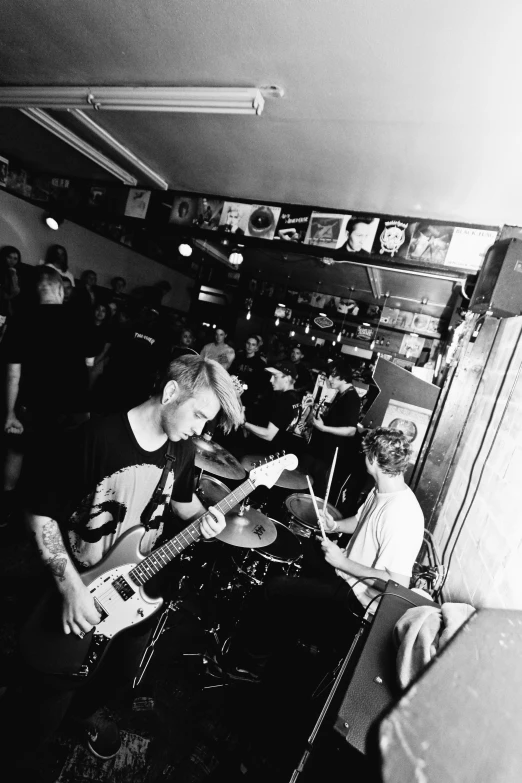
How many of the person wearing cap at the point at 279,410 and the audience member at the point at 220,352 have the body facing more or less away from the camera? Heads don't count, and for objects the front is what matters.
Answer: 0

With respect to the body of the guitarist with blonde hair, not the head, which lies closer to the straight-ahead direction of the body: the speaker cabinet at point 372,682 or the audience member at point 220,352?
the speaker cabinet

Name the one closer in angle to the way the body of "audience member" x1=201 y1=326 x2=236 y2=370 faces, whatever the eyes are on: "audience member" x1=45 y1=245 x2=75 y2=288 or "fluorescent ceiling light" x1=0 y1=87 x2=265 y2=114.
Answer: the fluorescent ceiling light

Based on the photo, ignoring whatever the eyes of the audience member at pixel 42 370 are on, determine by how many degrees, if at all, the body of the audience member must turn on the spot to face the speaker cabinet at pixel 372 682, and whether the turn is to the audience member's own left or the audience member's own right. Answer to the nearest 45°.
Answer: approximately 180°

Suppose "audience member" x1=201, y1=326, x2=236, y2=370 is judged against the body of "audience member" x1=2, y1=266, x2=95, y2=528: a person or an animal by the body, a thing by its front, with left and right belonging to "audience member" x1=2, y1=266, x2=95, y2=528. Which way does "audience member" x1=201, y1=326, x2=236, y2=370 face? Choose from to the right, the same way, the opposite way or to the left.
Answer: the opposite way

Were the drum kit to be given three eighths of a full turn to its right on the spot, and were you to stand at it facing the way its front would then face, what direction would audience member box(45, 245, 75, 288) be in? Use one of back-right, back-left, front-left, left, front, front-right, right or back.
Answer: back-left

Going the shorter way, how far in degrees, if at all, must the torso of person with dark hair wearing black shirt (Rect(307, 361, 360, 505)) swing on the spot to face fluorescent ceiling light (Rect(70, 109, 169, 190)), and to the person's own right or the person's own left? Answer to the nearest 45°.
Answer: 0° — they already face it

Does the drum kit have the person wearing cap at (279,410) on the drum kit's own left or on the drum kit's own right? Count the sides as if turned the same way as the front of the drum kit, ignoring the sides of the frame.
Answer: on the drum kit's own right

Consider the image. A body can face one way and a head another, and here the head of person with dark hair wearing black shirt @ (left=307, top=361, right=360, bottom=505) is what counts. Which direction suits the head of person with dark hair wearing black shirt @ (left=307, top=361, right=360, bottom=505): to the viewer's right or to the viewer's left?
to the viewer's left
